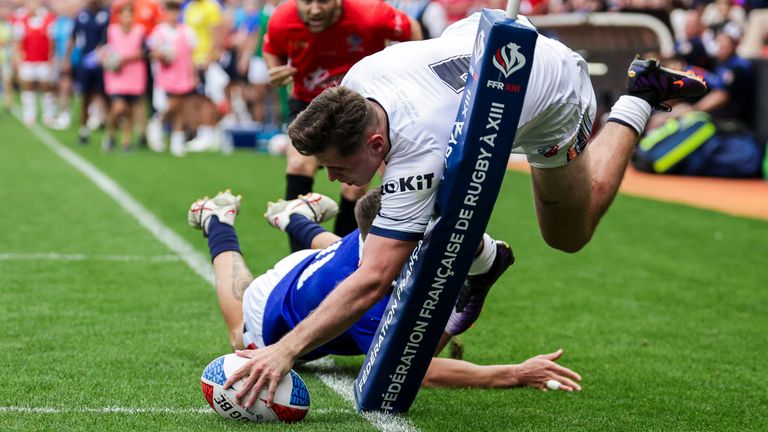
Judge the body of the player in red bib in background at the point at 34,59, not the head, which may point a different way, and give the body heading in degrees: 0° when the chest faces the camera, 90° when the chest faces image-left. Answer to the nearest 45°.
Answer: approximately 0°

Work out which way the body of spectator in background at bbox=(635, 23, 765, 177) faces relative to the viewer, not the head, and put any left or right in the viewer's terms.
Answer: facing to the left of the viewer

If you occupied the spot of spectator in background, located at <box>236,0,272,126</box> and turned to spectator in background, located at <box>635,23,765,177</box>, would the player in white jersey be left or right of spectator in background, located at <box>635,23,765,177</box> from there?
right
